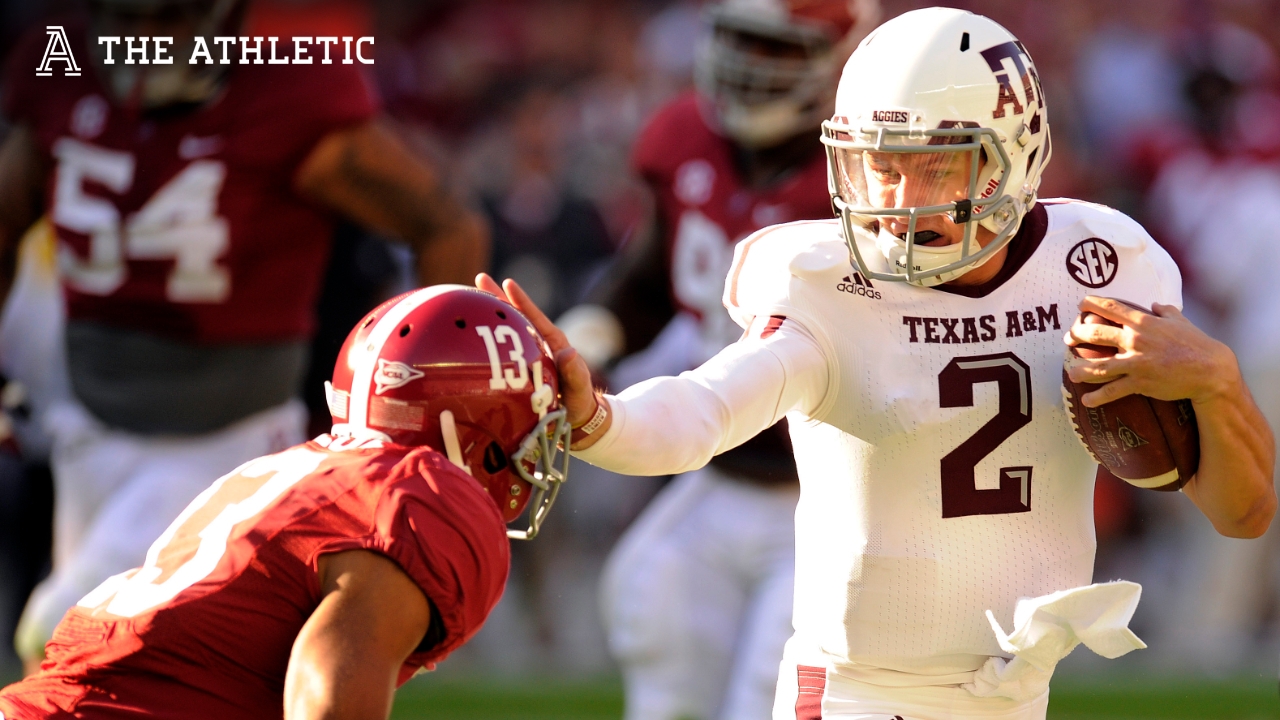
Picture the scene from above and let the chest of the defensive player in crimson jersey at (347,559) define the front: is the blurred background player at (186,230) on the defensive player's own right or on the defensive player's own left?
on the defensive player's own left

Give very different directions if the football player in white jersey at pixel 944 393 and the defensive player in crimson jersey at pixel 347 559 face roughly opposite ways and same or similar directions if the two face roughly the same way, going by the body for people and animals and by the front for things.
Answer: very different directions

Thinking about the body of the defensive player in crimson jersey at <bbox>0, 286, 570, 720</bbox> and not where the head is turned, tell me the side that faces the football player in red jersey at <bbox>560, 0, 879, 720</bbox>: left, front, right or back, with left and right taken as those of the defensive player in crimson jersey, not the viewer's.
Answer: front

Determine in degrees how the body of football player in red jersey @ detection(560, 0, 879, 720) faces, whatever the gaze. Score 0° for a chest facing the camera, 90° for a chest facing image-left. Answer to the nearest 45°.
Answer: approximately 0°

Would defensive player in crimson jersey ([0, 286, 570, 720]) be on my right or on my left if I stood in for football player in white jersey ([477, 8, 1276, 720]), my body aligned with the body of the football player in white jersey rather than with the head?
on my right

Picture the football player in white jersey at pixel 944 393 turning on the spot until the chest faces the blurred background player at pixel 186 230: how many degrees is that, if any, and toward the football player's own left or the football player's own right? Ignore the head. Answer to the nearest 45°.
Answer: approximately 135° to the football player's own right

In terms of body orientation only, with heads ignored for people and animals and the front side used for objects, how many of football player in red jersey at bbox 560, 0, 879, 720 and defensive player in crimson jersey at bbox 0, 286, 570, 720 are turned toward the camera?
1

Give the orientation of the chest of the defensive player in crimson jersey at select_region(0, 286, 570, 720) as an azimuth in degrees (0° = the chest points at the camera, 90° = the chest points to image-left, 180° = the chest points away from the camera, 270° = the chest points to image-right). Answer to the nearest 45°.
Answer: approximately 225°

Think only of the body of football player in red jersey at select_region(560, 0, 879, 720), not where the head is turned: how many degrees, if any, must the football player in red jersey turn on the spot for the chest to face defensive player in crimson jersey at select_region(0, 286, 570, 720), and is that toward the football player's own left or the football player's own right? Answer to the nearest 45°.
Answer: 0° — they already face them

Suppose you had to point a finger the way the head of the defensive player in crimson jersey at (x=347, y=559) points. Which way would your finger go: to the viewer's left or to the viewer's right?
to the viewer's right

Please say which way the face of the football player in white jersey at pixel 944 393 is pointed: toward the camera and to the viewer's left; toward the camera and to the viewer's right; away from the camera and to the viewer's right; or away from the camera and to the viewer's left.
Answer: toward the camera and to the viewer's left
